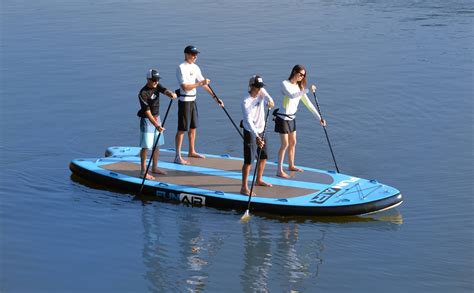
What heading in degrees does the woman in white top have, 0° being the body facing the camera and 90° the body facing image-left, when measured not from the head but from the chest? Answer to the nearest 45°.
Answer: approximately 315°

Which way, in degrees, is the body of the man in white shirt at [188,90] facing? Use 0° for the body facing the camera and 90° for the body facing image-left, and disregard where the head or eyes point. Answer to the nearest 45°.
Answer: approximately 315°

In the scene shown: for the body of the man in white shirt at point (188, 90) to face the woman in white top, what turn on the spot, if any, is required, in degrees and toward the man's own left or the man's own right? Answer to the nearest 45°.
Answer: approximately 45° to the man's own left

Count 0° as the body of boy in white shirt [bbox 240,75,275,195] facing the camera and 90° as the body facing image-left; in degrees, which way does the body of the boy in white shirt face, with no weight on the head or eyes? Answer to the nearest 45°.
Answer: approximately 315°

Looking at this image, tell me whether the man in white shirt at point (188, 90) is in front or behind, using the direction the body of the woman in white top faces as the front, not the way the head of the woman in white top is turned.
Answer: behind

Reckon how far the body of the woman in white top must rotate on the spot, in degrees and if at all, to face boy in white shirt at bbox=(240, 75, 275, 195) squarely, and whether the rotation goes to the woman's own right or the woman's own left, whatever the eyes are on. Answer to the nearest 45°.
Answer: approximately 90° to the woman's own right

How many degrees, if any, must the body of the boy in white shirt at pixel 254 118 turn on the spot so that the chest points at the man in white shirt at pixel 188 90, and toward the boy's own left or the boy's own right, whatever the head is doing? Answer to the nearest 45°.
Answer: approximately 180°
